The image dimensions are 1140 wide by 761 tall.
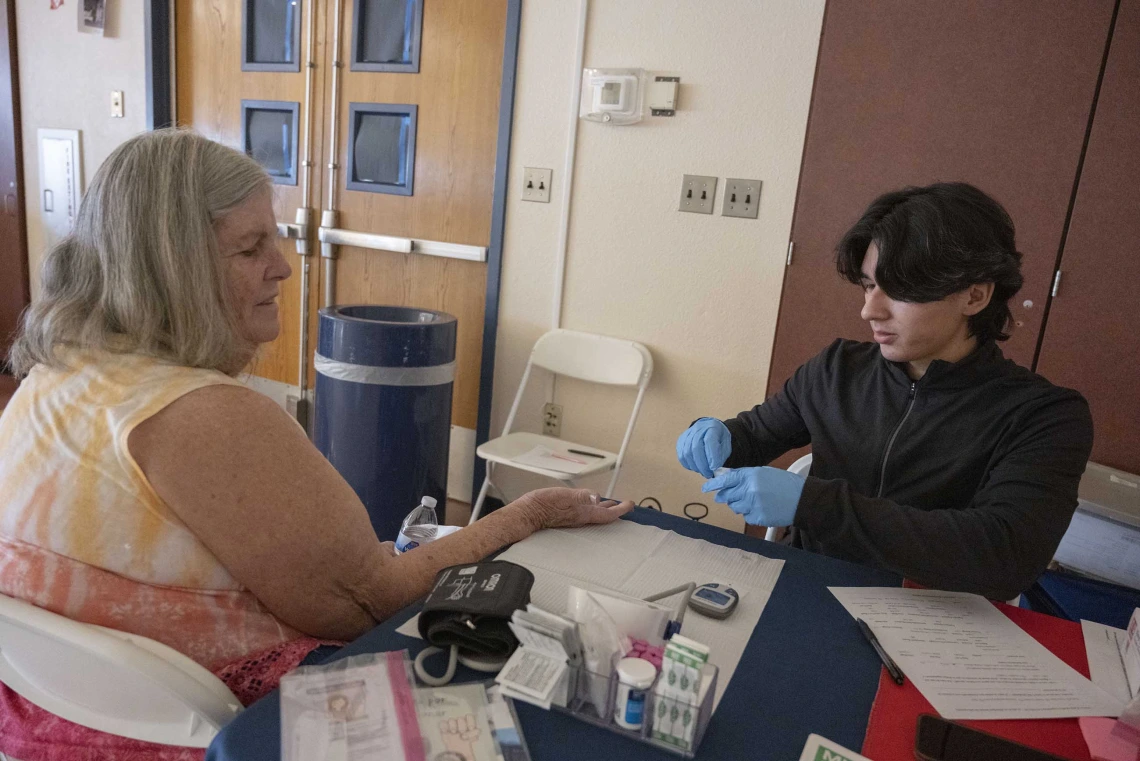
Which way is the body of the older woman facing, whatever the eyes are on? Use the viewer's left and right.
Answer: facing away from the viewer and to the right of the viewer

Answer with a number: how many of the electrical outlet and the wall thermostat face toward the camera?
2

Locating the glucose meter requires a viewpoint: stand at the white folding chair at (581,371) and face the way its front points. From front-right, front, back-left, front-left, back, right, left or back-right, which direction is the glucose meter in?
front-left

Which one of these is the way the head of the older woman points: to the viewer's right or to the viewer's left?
to the viewer's right

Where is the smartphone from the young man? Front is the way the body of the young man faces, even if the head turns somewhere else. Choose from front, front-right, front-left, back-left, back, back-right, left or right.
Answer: front-left

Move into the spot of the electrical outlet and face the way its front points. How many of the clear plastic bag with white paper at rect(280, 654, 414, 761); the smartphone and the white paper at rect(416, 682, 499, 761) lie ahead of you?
3

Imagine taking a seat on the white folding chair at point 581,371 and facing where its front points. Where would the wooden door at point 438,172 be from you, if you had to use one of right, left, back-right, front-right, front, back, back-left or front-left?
right

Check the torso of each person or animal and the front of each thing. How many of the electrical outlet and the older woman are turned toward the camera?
1

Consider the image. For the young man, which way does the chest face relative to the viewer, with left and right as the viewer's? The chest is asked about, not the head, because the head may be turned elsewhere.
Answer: facing the viewer and to the left of the viewer

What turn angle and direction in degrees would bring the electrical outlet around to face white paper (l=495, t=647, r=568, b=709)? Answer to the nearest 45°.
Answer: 0° — it already faces it

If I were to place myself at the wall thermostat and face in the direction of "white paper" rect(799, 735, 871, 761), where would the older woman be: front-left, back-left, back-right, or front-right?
front-right

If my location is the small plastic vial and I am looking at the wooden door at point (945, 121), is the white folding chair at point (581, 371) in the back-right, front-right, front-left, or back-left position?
front-left

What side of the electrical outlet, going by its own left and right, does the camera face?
front

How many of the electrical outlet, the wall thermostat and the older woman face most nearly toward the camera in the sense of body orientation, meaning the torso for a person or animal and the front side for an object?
2

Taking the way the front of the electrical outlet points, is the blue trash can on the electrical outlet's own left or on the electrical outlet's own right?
on the electrical outlet's own right
